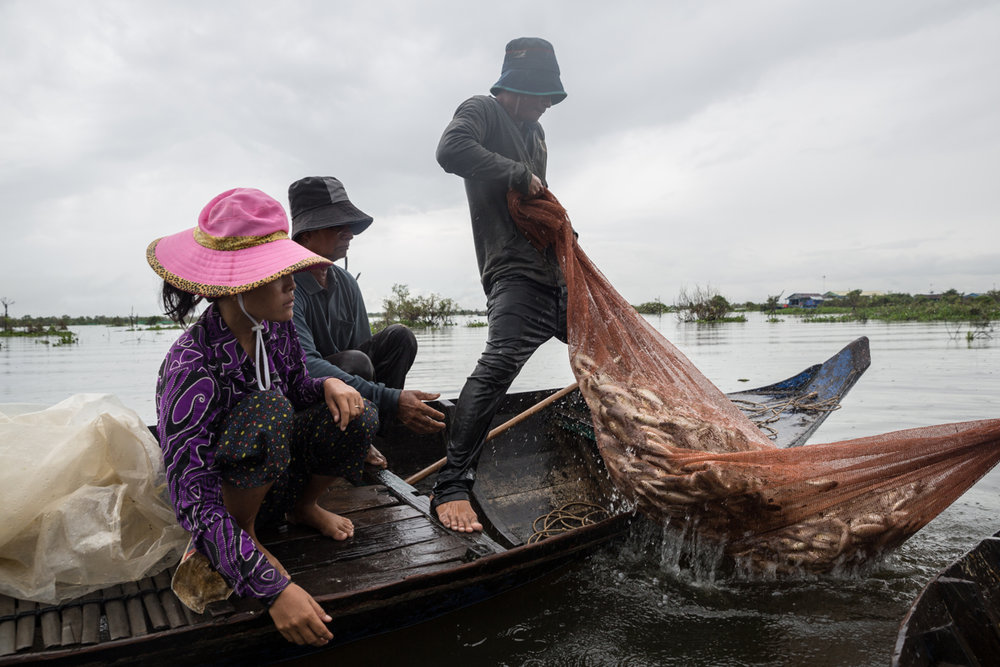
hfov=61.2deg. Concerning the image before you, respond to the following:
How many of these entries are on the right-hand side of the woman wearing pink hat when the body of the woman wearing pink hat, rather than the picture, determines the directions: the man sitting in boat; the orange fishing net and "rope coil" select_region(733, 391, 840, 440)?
0

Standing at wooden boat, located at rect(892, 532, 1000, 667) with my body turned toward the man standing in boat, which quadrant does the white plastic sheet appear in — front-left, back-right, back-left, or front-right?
front-left

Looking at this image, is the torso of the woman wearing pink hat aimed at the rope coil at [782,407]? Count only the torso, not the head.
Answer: no

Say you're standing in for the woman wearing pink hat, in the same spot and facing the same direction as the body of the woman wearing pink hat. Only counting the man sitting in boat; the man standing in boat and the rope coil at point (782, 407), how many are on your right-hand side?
0

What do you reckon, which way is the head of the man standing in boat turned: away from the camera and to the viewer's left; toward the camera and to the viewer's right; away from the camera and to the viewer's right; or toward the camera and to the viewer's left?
toward the camera and to the viewer's right

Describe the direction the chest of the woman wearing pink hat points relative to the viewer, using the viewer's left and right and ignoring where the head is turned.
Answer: facing the viewer and to the right of the viewer

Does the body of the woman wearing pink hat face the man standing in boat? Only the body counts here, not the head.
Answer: no

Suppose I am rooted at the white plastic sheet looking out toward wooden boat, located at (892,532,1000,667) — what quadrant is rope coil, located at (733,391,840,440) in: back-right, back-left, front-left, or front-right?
front-left

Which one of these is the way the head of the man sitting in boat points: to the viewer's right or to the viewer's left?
to the viewer's right

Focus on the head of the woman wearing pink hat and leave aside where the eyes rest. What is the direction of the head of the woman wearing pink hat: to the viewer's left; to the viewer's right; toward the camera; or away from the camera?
to the viewer's right
